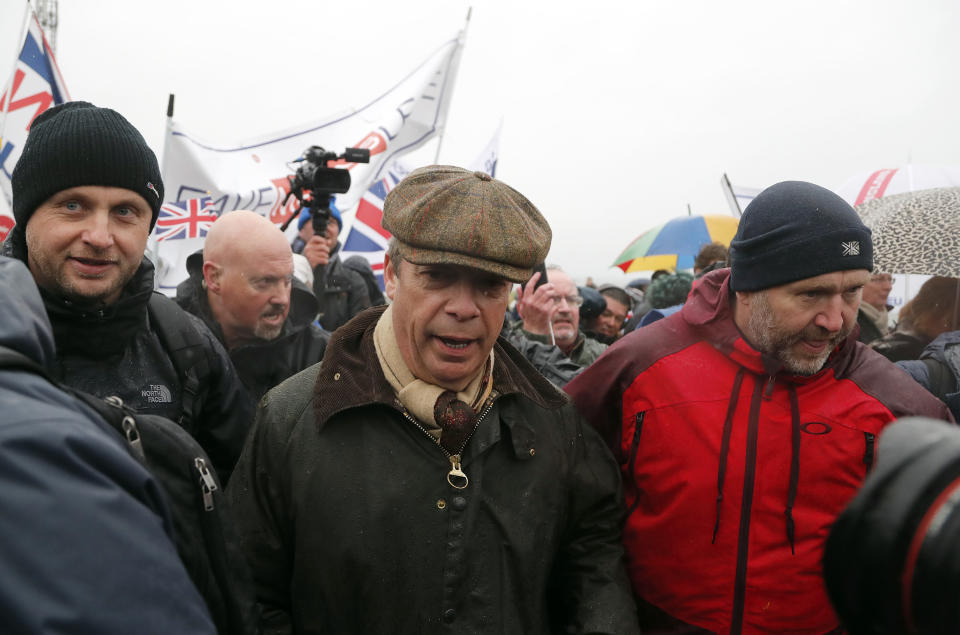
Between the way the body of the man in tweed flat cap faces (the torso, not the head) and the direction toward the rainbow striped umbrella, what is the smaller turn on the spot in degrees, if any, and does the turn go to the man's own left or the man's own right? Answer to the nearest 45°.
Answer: approximately 180°

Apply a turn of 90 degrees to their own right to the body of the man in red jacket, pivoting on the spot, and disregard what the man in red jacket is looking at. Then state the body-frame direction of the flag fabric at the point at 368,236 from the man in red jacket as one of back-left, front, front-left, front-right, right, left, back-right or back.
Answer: front-right

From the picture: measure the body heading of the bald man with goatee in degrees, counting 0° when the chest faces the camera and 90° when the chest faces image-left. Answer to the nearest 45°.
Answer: approximately 315°

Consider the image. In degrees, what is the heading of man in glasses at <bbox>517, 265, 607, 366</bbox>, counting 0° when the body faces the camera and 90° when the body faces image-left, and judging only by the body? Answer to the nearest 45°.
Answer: approximately 0°

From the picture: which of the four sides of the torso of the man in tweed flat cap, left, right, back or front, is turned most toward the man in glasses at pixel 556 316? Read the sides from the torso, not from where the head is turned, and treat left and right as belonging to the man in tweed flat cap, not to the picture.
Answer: back

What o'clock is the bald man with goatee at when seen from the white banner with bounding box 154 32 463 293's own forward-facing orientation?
The bald man with goatee is roughly at 12 o'clock from the white banner.

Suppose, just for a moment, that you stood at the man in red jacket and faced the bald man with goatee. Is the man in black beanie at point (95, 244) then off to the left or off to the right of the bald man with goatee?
left

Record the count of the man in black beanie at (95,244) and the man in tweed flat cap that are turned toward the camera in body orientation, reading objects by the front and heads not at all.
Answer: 2

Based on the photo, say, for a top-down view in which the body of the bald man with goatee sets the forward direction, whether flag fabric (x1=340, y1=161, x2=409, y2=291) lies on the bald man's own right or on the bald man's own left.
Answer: on the bald man's own left
